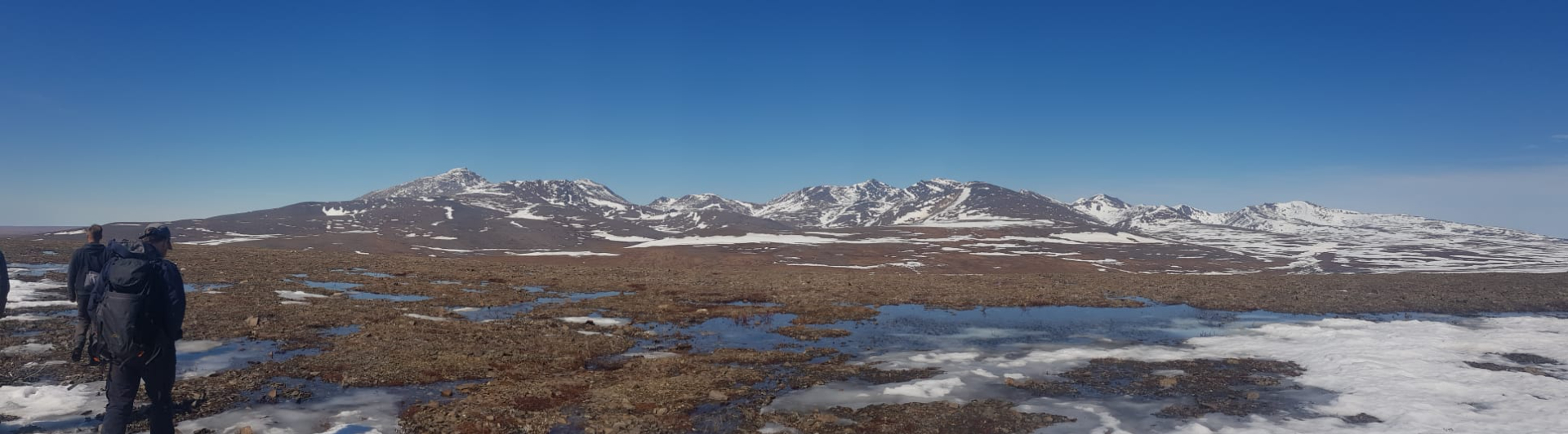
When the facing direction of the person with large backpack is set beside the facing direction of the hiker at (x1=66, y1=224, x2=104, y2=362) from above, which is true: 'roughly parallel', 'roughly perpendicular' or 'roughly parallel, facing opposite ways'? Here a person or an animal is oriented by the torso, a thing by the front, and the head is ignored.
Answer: roughly parallel

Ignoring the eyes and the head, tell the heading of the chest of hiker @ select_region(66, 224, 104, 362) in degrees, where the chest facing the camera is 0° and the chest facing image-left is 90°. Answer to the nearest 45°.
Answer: approximately 225°

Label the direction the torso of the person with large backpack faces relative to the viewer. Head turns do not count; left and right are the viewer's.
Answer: facing away from the viewer and to the right of the viewer

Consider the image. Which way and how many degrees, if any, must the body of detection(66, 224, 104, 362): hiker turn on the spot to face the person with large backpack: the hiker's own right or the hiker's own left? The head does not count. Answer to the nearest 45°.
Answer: approximately 135° to the hiker's own right

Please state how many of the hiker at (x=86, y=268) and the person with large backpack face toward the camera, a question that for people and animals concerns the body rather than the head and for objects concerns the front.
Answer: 0

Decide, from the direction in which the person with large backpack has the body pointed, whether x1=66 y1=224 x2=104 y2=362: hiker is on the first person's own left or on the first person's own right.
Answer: on the first person's own left
